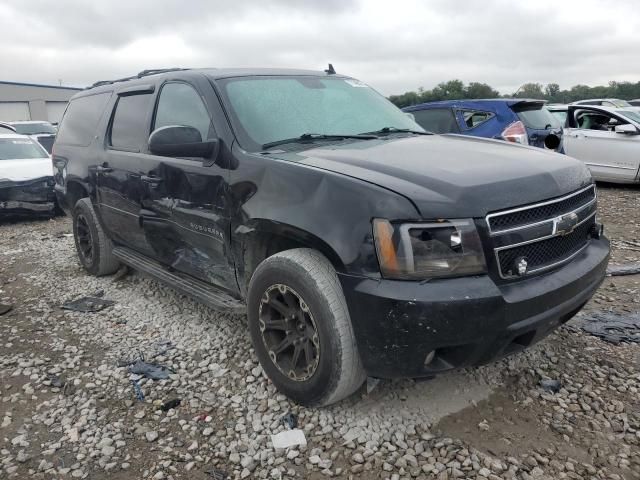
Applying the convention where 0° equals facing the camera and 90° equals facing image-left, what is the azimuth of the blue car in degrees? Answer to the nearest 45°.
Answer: approximately 135°

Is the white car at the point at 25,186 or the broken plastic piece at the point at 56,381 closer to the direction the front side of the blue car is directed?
the white car

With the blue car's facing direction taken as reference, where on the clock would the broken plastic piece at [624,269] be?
The broken plastic piece is roughly at 7 o'clock from the blue car.

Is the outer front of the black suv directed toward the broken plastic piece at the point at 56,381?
no

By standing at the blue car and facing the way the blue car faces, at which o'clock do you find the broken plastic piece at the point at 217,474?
The broken plastic piece is roughly at 8 o'clock from the blue car.

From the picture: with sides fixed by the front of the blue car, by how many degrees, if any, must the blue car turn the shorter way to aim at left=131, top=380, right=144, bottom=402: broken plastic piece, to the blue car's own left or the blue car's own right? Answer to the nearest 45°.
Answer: approximately 135° to the blue car's own left

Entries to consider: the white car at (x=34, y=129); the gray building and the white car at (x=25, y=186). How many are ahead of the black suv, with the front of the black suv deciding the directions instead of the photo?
0

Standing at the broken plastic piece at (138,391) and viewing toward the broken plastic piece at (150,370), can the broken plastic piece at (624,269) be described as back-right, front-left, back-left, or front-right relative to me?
front-right

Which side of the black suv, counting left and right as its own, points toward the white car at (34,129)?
back

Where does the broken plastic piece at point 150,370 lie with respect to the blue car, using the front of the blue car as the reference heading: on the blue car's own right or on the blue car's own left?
on the blue car's own left

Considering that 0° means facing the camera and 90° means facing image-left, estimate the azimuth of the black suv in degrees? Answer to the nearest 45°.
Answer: approximately 315°

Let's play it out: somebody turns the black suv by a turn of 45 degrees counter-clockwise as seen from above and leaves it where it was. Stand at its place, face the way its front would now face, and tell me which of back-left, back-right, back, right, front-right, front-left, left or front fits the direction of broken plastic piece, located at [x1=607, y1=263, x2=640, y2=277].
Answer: front-left

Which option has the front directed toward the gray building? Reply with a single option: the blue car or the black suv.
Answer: the blue car

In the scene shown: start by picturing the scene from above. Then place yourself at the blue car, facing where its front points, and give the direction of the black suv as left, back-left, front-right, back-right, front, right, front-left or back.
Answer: back-left

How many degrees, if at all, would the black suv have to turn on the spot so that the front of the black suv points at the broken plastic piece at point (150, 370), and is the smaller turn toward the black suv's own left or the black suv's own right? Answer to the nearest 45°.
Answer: approximately 135° to the black suv's own right

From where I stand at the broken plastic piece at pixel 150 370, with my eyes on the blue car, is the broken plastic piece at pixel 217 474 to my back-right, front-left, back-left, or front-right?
back-right

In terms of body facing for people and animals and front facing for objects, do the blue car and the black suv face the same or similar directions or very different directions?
very different directions

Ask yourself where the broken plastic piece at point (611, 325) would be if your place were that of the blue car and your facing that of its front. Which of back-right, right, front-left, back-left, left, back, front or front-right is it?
back-left
